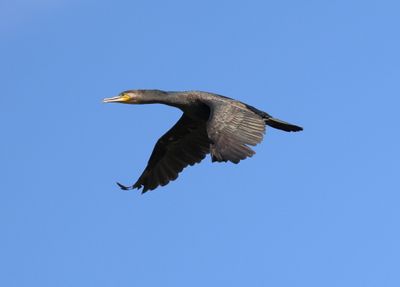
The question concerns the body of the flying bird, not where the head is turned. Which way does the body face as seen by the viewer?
to the viewer's left
